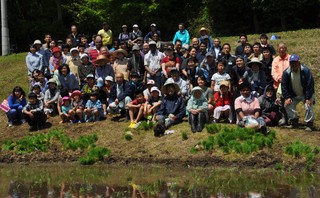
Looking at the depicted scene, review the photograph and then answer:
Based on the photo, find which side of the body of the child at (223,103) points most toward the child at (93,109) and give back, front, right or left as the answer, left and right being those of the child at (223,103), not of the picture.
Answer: right

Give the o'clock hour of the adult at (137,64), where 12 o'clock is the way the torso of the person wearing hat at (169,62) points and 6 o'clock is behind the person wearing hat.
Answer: The adult is roughly at 4 o'clock from the person wearing hat.

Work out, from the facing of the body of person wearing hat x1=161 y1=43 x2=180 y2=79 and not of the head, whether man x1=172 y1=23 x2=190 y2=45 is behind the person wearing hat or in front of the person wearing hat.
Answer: behind

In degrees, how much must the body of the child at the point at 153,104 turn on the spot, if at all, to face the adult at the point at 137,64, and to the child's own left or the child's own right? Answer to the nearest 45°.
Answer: approximately 135° to the child's own right

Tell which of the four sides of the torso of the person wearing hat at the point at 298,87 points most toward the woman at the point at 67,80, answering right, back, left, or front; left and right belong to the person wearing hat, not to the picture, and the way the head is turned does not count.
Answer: right
